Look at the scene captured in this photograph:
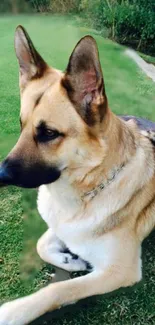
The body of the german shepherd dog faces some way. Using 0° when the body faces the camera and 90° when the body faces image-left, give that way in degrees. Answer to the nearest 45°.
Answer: approximately 45°

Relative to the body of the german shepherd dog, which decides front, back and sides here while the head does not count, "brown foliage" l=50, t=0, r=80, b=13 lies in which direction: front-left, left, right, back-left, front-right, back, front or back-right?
back-right

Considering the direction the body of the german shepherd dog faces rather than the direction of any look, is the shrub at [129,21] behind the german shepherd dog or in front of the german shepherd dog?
behind
